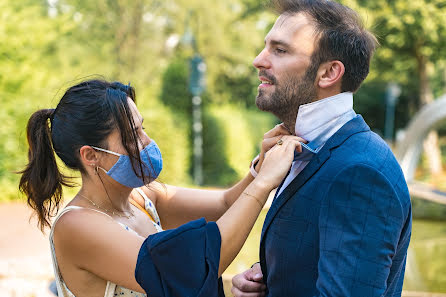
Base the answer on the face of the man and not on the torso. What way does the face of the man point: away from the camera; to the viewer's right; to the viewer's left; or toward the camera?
to the viewer's left

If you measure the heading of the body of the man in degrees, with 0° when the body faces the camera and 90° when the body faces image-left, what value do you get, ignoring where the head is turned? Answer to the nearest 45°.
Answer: approximately 90°

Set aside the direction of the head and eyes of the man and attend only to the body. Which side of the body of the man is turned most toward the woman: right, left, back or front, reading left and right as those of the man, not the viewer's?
front

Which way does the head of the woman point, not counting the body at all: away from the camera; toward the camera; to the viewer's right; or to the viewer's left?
to the viewer's right
